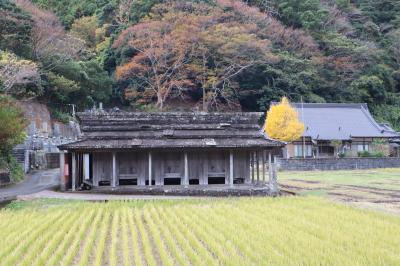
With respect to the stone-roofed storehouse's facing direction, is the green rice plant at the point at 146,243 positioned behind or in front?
in front

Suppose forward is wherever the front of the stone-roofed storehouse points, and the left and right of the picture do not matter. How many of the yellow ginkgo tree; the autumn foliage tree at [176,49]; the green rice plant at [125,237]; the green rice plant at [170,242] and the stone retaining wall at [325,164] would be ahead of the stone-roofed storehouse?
2

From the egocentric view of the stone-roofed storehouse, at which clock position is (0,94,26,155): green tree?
The green tree is roughly at 3 o'clock from the stone-roofed storehouse.

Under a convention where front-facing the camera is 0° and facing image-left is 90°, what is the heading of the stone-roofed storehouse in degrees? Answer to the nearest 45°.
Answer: approximately 0°

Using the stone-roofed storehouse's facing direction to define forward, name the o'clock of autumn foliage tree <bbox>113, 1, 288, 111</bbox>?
The autumn foliage tree is roughly at 6 o'clock from the stone-roofed storehouse.

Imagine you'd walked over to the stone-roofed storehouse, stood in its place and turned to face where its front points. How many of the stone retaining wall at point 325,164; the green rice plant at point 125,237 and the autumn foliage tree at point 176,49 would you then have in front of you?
1

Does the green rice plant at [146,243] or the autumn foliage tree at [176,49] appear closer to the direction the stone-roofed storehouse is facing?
the green rice plant

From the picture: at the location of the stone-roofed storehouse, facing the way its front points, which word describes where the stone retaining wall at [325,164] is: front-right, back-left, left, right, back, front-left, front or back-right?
back-left

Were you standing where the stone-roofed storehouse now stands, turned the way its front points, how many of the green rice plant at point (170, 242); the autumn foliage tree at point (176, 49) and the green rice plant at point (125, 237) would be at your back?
1

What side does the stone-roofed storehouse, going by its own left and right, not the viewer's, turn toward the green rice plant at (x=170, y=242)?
front

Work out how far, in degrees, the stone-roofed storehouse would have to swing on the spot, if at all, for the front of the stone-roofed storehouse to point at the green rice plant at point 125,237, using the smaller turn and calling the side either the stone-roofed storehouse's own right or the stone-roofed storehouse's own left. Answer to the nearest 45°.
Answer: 0° — it already faces it
